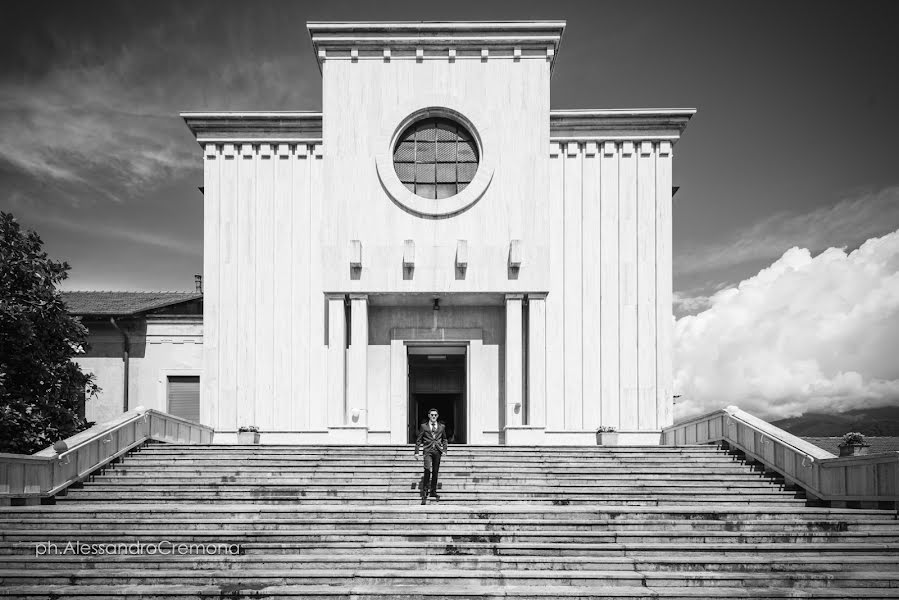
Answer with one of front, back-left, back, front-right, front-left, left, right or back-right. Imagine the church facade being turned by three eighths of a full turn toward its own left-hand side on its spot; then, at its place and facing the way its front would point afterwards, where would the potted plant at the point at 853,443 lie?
front-right

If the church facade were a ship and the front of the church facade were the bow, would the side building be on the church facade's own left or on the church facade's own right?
on the church facade's own right

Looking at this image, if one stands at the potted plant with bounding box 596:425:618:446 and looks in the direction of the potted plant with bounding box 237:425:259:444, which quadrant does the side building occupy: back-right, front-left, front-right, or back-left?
front-right

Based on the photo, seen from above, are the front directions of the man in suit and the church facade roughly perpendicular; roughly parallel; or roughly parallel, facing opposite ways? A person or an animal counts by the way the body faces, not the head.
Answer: roughly parallel

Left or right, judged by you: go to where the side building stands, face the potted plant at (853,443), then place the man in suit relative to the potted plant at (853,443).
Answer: right

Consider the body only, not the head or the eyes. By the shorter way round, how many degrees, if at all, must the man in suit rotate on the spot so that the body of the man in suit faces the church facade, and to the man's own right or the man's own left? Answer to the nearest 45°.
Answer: approximately 180°

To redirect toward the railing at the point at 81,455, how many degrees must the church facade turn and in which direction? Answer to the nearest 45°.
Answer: approximately 45° to its right

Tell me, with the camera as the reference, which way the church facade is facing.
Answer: facing the viewer

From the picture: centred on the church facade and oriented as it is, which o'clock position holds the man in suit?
The man in suit is roughly at 12 o'clock from the church facade.

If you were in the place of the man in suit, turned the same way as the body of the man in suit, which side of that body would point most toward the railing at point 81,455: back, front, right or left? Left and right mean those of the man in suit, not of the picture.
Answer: right

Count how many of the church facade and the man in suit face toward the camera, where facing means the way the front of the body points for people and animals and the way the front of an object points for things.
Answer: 2
